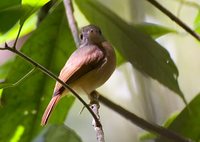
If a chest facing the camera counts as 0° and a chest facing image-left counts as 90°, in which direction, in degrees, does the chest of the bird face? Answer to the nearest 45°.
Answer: approximately 270°
